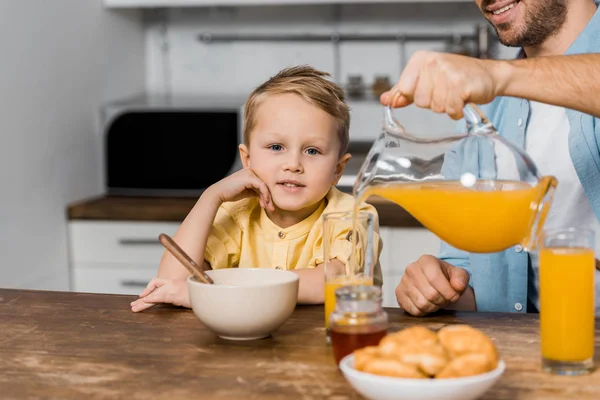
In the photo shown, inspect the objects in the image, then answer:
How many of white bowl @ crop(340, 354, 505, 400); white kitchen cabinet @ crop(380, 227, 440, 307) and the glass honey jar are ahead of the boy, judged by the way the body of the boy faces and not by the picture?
2

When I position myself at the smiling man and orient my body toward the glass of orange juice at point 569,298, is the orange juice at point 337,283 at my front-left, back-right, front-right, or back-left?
front-right

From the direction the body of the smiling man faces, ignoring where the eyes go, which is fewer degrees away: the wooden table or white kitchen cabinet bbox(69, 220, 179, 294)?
the wooden table

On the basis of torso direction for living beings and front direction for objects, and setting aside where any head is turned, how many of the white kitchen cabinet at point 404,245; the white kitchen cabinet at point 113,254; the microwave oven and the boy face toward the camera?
4

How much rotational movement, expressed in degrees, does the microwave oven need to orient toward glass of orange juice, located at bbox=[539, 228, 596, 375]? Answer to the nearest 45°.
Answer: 0° — it already faces it

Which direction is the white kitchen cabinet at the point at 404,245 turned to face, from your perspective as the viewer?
facing the viewer

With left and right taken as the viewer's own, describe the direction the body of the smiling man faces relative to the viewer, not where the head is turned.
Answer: facing the viewer and to the left of the viewer

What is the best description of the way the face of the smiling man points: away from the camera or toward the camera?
toward the camera

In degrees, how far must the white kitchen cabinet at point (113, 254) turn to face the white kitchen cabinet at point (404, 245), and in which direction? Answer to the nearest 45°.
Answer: approximately 45° to its left

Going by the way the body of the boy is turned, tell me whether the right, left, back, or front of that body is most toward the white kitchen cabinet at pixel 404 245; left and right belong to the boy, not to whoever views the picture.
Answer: back

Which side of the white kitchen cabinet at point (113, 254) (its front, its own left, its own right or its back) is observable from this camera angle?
front

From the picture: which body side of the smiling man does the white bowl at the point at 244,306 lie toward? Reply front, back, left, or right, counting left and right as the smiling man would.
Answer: front

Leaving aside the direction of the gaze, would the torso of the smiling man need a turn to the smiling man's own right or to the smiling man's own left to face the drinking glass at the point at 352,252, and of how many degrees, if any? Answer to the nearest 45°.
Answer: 0° — they already face it

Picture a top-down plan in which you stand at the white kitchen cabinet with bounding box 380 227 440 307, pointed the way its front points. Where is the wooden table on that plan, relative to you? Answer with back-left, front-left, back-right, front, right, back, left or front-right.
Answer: front

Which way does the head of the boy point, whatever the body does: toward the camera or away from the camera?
toward the camera

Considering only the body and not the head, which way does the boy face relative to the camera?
toward the camera
